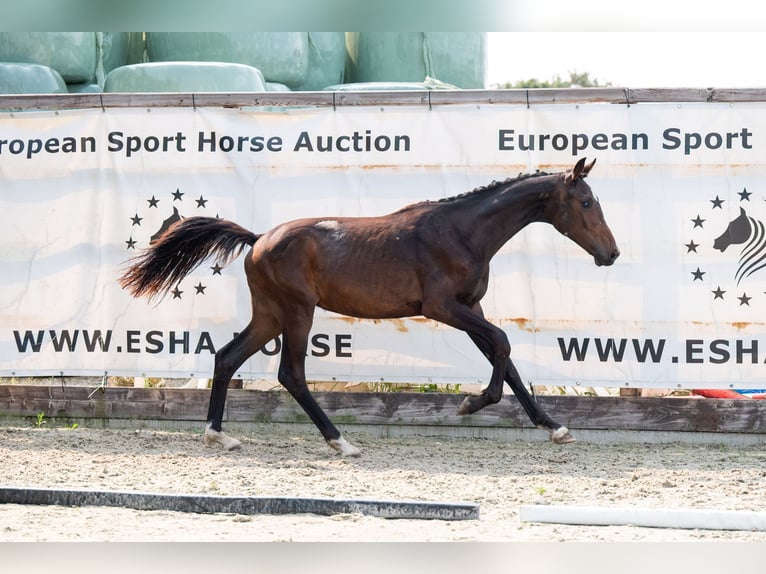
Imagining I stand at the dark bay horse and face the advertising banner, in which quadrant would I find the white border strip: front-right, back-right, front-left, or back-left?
back-right

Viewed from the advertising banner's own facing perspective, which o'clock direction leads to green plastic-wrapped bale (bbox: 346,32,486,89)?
The green plastic-wrapped bale is roughly at 6 o'clock from the advertising banner.

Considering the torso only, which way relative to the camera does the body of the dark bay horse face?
to the viewer's right

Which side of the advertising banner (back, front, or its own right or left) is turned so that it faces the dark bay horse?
front

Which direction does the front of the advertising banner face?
toward the camera

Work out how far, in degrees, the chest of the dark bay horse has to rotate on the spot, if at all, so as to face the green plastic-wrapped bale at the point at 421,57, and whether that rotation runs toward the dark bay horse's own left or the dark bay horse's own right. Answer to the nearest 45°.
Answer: approximately 90° to the dark bay horse's own left

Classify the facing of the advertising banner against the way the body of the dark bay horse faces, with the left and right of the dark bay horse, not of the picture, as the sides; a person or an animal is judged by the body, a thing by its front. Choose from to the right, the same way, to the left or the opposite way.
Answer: to the right

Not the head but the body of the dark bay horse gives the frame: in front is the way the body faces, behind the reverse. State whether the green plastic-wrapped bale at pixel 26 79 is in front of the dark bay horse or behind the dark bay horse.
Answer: behind

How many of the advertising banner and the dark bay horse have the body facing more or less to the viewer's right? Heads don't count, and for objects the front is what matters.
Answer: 1

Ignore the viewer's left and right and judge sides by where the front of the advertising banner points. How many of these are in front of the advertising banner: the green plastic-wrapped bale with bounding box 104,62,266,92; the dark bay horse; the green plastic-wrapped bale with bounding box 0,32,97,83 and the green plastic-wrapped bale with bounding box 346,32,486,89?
1

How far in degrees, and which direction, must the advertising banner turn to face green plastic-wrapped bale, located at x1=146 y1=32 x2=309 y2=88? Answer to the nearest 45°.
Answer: approximately 135° to its right

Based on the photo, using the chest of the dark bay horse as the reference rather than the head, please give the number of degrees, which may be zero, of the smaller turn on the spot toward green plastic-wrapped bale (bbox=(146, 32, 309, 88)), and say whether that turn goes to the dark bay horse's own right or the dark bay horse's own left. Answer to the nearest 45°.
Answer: approximately 90° to the dark bay horse's own left
